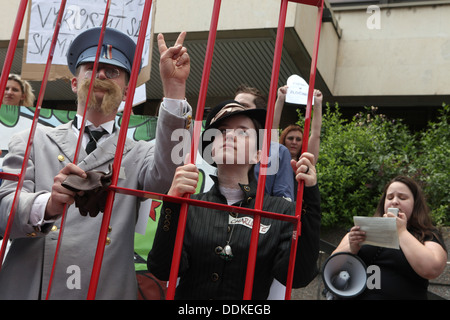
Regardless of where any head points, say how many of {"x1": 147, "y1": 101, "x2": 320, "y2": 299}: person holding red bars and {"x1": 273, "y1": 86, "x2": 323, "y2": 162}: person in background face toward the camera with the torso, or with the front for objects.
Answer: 2

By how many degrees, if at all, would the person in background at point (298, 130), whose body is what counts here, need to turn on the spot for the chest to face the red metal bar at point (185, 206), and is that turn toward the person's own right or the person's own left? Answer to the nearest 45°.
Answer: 0° — they already face it

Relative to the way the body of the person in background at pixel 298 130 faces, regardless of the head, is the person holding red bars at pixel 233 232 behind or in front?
in front

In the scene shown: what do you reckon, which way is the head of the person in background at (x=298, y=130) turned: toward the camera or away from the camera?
toward the camera

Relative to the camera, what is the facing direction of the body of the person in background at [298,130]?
toward the camera

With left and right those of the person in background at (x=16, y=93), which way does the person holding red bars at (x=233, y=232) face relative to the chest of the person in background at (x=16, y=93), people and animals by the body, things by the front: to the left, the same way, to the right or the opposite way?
the same way

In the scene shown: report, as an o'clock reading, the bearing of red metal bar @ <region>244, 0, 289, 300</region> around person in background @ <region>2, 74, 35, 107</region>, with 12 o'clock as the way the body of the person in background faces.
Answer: The red metal bar is roughly at 10 o'clock from the person in background.

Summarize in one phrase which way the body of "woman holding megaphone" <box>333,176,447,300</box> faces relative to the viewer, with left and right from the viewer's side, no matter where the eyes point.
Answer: facing the viewer and to the left of the viewer

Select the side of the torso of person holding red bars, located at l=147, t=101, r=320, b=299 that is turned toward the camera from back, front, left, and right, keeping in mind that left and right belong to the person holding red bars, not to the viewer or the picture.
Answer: front

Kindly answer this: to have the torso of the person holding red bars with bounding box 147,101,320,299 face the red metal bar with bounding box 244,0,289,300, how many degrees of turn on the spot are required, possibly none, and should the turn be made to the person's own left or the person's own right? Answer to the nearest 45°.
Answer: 0° — they already face it

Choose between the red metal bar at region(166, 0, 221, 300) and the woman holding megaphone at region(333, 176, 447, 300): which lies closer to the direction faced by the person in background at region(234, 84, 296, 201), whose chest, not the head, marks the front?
the red metal bar

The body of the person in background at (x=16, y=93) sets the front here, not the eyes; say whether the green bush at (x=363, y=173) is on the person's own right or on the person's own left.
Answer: on the person's own left

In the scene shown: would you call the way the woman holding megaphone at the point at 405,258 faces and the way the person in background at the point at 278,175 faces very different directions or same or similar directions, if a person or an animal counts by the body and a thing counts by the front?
same or similar directions

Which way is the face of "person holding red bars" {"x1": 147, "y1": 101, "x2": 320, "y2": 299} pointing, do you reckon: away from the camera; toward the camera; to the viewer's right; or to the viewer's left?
toward the camera
